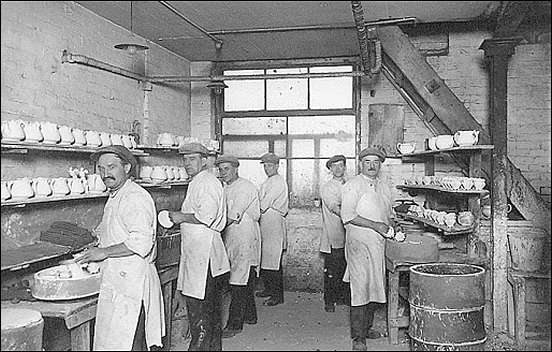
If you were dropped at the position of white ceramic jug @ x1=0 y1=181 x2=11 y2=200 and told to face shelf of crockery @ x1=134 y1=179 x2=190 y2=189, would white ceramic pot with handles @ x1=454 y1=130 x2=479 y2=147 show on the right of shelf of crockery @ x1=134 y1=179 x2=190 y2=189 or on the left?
right

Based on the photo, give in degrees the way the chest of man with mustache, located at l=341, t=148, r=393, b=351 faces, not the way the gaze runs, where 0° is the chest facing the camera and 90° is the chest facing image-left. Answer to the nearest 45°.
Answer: approximately 315°

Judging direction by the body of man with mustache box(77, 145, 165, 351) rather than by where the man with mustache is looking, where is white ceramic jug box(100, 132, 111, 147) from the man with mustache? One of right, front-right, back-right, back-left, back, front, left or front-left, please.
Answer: back-right

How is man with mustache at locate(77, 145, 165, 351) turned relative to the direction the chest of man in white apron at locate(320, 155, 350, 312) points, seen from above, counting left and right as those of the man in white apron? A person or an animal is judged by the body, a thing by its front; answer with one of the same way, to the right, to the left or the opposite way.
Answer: to the right

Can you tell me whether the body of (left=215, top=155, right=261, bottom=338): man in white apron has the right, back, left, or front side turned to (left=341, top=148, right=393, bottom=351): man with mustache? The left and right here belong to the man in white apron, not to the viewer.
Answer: left

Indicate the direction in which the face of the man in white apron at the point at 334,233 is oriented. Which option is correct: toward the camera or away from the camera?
toward the camera

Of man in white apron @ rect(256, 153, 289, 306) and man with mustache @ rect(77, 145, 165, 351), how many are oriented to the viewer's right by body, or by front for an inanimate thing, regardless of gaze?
0

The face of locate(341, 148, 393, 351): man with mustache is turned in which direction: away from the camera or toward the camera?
toward the camera

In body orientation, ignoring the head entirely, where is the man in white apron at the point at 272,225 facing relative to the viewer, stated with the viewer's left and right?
facing the viewer and to the left of the viewer

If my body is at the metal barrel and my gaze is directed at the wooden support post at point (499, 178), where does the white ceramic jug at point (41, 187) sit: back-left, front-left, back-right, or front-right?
back-left
